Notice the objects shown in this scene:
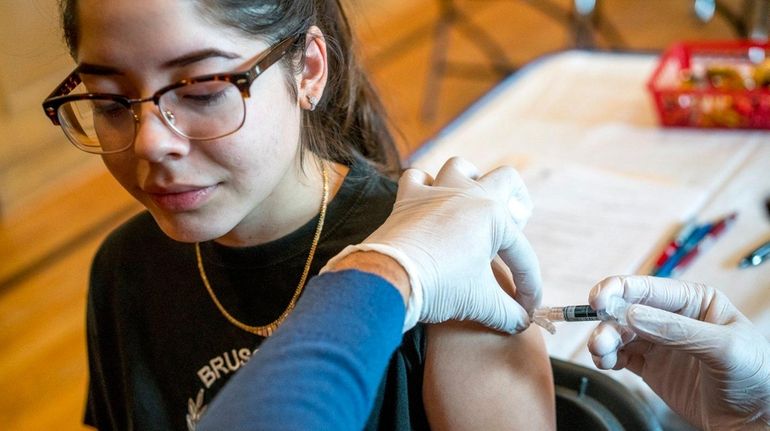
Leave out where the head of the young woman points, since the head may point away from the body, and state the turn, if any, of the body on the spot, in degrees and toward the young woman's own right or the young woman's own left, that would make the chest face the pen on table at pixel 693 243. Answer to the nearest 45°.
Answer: approximately 135° to the young woman's own left

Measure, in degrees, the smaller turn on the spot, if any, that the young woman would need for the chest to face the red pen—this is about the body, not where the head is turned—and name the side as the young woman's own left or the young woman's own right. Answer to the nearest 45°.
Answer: approximately 135° to the young woman's own left

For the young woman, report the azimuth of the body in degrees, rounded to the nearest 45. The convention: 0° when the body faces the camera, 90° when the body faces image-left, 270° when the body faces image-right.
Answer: approximately 45°

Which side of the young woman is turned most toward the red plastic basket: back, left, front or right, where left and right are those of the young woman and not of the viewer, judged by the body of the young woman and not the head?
back

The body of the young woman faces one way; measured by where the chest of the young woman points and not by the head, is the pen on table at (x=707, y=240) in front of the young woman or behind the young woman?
behind

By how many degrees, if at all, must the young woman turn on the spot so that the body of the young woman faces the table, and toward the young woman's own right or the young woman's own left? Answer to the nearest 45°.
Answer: approximately 180°

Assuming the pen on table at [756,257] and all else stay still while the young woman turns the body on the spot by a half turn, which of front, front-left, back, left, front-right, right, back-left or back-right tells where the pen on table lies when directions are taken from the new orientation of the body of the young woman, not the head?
front-right
